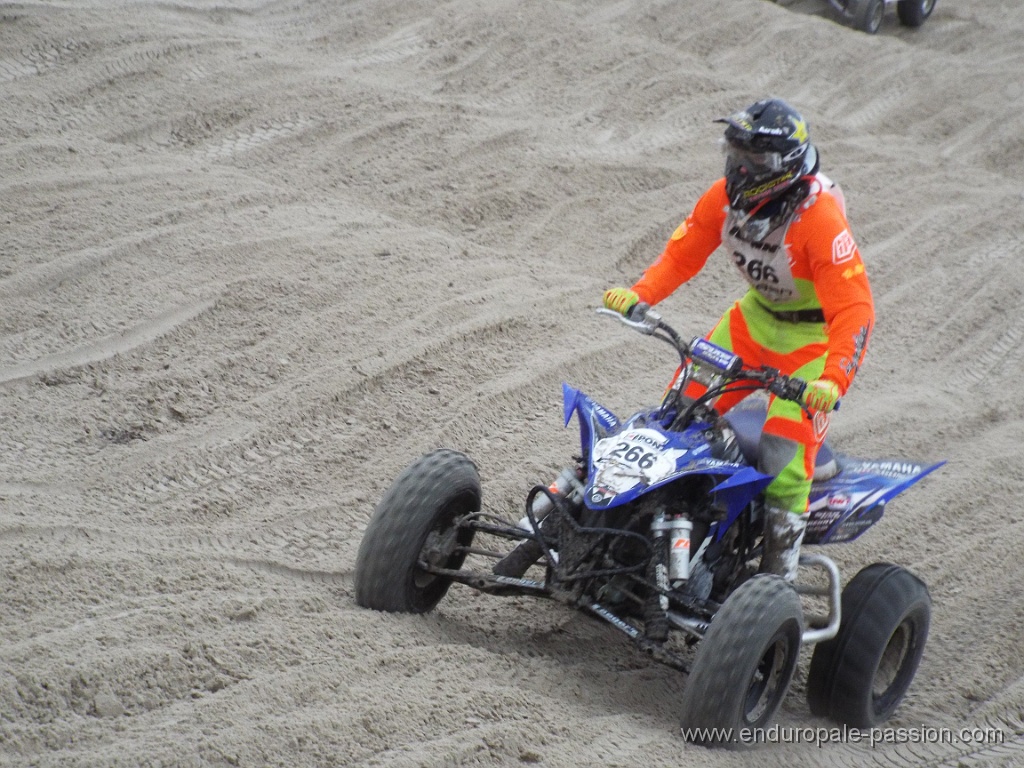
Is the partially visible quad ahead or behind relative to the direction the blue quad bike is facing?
behind

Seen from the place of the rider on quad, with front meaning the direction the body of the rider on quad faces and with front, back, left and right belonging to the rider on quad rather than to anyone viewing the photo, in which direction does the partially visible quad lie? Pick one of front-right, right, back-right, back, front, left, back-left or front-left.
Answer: back-right

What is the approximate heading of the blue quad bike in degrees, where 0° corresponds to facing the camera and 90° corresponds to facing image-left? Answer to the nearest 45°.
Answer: approximately 45°

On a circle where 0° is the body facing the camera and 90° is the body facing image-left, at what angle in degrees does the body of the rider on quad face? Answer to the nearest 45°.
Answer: approximately 45°
